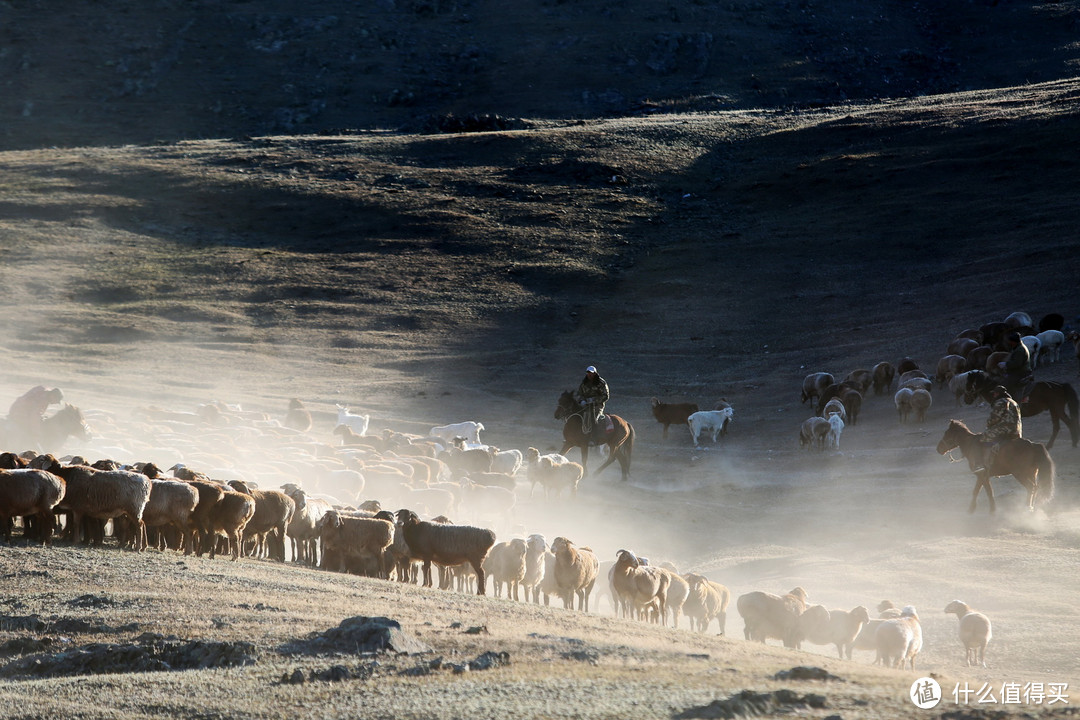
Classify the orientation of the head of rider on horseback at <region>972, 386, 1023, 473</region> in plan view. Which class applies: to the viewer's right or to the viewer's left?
to the viewer's left

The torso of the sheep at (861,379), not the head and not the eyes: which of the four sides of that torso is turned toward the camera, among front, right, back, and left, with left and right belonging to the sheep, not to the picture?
left

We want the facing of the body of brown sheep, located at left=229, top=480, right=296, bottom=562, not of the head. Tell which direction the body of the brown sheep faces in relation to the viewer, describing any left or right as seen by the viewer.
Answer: facing to the left of the viewer

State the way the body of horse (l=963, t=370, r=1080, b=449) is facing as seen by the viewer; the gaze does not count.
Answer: to the viewer's left

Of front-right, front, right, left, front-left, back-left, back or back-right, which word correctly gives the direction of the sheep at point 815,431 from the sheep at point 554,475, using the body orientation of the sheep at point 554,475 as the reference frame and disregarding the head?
back-right

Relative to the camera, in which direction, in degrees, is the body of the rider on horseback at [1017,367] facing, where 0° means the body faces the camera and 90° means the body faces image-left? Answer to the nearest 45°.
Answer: approximately 90°

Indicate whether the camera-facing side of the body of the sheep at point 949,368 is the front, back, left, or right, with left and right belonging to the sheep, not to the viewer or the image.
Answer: left

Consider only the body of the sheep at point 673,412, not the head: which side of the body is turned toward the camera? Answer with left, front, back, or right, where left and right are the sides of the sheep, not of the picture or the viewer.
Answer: left

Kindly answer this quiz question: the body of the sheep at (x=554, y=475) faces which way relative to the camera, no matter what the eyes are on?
to the viewer's left

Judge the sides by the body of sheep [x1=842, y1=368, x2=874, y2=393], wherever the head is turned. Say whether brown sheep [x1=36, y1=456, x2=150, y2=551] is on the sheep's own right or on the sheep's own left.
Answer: on the sheep's own left

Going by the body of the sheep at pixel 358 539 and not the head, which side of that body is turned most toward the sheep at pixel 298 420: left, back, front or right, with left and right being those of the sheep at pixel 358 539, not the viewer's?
right

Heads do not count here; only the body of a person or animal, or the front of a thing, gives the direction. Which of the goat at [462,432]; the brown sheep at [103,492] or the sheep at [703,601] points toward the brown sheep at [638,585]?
the sheep at [703,601]

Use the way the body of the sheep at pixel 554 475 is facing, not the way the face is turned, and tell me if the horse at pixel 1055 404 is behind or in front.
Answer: behind

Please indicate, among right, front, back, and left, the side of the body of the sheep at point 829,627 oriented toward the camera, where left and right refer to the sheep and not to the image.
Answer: right
